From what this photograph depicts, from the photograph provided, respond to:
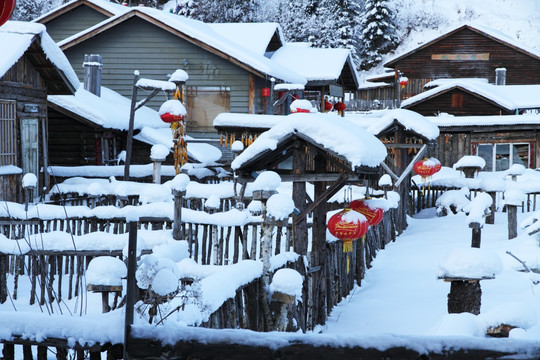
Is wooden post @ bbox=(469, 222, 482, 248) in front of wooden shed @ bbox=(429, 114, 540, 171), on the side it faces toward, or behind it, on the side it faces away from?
in front

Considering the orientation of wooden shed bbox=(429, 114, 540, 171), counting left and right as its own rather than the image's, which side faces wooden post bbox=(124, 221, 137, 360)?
front

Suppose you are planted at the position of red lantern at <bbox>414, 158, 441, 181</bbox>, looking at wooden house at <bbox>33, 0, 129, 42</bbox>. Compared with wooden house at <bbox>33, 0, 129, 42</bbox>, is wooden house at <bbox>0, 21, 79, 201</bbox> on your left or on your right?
left

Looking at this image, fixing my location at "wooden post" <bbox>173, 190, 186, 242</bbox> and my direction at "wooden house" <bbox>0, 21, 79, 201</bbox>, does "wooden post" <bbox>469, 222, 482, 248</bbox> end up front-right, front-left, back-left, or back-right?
back-right

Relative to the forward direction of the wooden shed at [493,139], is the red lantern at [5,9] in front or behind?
in front

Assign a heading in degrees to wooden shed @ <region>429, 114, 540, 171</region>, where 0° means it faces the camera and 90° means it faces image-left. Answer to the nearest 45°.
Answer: approximately 0°

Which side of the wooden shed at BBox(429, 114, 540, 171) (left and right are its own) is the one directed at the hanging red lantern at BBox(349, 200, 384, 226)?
front

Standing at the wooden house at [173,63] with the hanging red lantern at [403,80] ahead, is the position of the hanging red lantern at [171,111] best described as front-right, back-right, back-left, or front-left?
back-right

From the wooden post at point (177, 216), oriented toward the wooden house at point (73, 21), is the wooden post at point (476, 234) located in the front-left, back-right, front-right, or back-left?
back-right

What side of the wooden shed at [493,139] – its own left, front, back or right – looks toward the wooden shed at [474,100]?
back

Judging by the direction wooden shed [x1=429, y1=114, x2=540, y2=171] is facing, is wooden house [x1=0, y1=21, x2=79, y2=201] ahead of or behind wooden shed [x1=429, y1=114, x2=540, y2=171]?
ahead
